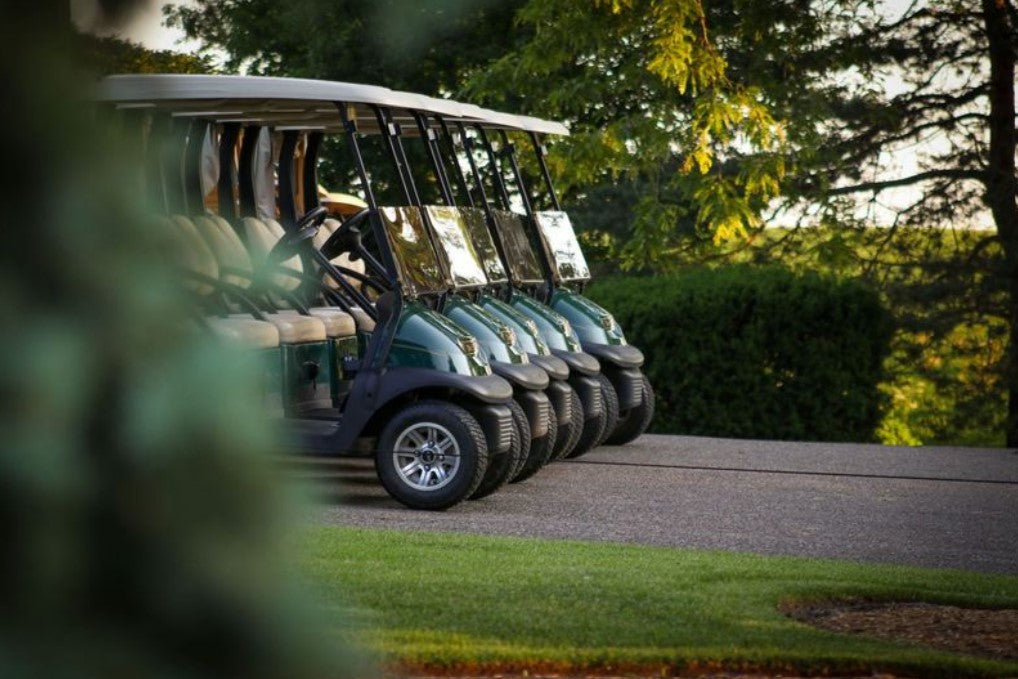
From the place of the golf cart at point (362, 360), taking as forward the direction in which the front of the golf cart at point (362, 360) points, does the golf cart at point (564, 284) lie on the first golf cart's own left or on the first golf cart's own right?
on the first golf cart's own left

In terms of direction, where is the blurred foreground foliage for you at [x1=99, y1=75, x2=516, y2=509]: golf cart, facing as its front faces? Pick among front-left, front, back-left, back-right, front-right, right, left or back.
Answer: front-right

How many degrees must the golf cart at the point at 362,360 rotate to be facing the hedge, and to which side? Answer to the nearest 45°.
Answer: approximately 90° to its left

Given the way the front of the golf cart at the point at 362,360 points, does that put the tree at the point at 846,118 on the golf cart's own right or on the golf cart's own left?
on the golf cart's own left

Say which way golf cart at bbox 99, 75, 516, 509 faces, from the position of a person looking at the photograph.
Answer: facing the viewer and to the right of the viewer

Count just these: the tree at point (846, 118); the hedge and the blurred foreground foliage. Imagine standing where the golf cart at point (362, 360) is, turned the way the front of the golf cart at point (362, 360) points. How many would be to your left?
2

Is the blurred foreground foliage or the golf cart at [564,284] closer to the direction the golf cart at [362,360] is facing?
the blurred foreground foliage
